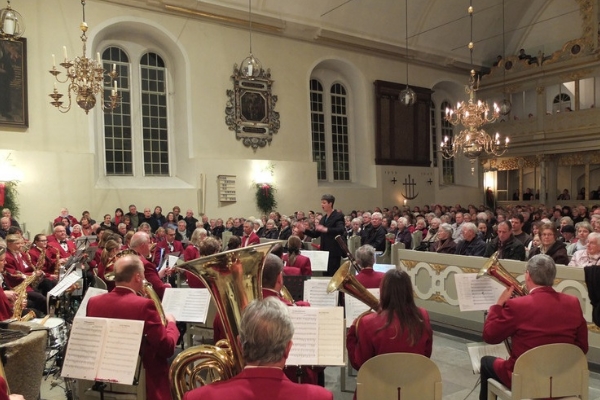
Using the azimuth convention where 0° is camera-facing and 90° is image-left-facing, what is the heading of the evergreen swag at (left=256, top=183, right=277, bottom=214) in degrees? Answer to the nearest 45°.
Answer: approximately 0°

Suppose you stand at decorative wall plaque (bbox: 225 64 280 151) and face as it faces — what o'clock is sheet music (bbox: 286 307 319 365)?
The sheet music is roughly at 12 o'clock from the decorative wall plaque.

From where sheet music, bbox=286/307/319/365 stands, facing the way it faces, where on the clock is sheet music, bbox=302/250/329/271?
sheet music, bbox=302/250/329/271 is roughly at 6 o'clock from sheet music, bbox=286/307/319/365.

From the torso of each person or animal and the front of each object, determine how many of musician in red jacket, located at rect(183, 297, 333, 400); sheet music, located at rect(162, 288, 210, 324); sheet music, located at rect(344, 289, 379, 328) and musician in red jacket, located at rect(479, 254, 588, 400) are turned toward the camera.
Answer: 2

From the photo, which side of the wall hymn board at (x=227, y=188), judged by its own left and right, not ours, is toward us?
front

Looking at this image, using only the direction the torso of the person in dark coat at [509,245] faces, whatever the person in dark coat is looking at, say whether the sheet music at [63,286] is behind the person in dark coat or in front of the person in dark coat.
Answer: in front

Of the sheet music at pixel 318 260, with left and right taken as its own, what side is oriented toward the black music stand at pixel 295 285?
front

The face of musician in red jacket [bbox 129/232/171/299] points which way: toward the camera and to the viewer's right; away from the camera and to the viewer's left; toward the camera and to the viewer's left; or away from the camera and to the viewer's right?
away from the camera and to the viewer's right

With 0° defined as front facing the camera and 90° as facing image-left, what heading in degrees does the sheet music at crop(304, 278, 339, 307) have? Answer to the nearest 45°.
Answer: approximately 0°

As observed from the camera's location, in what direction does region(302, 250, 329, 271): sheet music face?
facing the viewer

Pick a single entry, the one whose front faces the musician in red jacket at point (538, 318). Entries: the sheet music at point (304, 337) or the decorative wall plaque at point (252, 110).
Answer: the decorative wall plaque

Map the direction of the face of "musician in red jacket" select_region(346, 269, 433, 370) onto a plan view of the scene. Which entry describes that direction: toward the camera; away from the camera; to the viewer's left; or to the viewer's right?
away from the camera

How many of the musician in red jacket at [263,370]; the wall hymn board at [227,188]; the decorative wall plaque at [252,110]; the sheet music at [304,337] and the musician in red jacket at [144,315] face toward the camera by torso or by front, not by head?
3

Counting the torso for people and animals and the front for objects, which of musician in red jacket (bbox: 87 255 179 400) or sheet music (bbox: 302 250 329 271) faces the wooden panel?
the musician in red jacket

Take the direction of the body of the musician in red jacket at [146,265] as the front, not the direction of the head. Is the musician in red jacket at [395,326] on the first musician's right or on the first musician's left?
on the first musician's right
